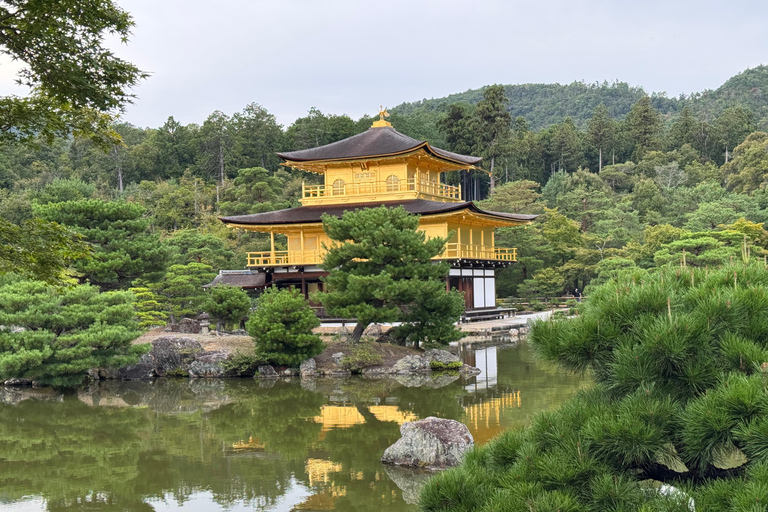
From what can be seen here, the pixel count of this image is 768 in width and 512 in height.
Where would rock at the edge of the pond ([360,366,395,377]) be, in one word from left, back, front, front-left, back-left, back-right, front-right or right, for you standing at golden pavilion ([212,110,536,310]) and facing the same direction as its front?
front

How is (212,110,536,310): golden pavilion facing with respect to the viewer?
toward the camera

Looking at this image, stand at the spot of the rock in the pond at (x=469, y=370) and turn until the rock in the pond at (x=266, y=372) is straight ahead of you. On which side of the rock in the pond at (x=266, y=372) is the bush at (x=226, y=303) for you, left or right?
right

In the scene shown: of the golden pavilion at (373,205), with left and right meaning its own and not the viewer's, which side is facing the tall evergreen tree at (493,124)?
back

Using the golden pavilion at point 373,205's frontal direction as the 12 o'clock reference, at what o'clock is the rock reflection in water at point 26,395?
The rock reflection in water is roughly at 1 o'clock from the golden pavilion.

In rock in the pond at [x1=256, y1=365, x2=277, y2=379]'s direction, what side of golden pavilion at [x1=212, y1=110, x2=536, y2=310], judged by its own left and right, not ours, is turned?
front

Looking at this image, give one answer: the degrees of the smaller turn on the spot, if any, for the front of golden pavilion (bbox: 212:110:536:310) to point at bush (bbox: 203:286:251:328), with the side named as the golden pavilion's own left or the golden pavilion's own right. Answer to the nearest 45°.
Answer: approximately 45° to the golden pavilion's own right

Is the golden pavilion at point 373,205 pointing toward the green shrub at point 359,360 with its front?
yes

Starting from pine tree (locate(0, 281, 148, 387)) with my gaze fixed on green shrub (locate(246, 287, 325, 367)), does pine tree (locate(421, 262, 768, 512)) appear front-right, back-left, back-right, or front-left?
front-right

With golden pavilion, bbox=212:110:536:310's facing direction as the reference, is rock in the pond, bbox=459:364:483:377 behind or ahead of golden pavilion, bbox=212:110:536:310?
ahead

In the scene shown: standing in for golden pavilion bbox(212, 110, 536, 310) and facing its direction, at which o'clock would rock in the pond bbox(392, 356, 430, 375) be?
The rock in the pond is roughly at 12 o'clock from the golden pavilion.

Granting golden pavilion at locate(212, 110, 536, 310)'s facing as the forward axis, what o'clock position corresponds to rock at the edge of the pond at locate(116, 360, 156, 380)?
The rock at the edge of the pond is roughly at 1 o'clock from the golden pavilion.

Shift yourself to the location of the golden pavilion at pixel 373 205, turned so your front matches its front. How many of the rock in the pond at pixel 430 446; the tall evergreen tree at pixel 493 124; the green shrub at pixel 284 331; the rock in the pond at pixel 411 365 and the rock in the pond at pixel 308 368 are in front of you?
4

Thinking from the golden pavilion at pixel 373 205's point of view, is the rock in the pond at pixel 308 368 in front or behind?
in front

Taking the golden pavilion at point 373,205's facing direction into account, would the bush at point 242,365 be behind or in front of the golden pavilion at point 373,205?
in front

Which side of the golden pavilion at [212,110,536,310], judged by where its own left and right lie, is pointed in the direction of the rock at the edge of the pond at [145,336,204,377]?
front

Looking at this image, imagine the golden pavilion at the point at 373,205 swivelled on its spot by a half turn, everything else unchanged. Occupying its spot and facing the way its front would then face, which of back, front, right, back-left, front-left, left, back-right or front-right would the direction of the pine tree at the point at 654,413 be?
back
